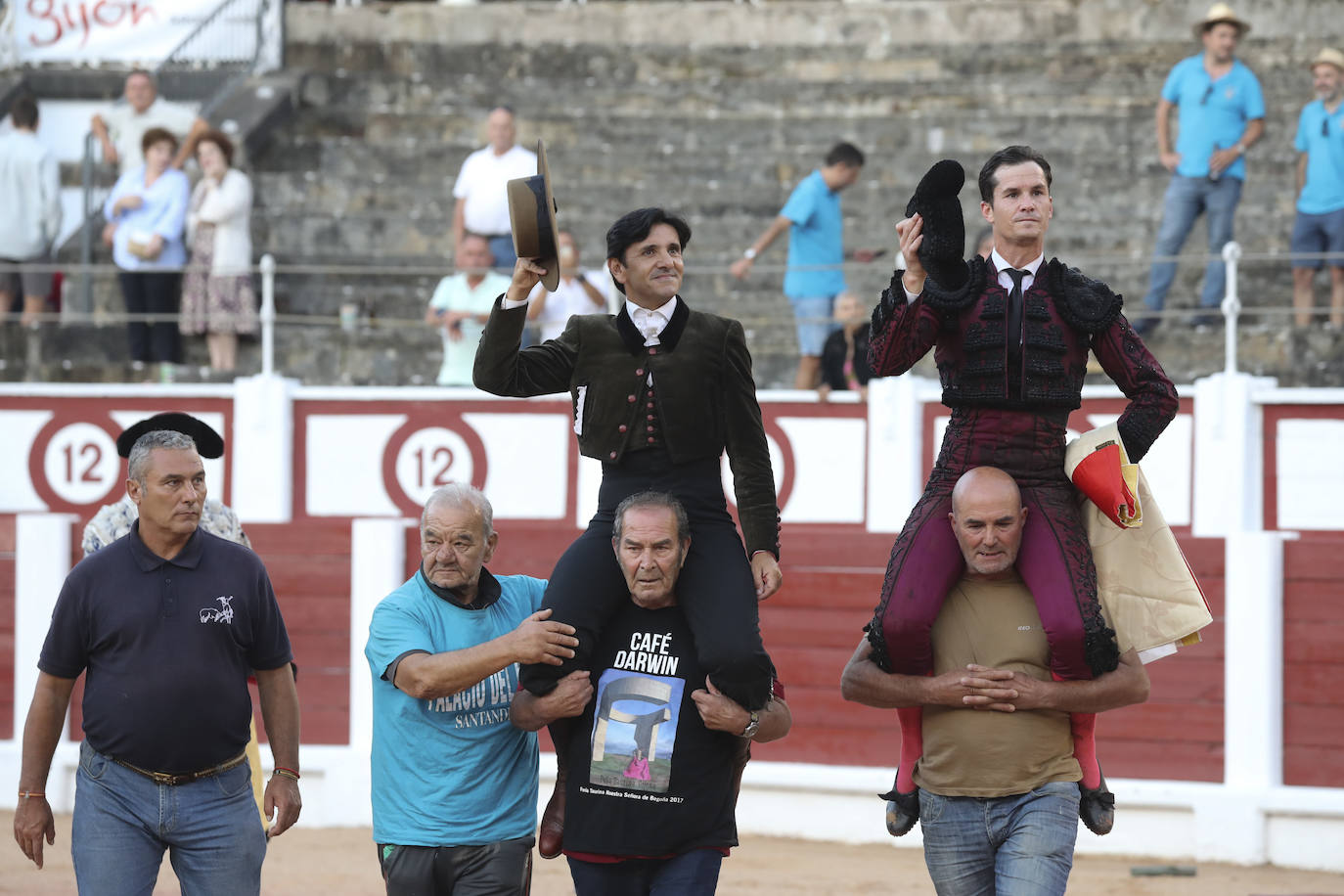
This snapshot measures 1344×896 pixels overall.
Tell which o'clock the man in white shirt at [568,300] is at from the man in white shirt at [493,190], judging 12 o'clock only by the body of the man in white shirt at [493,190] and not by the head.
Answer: the man in white shirt at [568,300] is roughly at 11 o'clock from the man in white shirt at [493,190].

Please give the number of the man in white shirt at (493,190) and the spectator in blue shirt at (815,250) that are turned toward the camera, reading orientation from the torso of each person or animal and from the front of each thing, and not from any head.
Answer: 1

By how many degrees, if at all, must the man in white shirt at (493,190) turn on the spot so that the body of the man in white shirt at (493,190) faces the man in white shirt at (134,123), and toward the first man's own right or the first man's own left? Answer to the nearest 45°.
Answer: approximately 135° to the first man's own right

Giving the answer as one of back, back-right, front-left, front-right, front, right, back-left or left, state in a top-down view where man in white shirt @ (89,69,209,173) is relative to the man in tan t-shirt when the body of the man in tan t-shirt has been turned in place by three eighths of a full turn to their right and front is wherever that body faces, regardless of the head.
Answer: front

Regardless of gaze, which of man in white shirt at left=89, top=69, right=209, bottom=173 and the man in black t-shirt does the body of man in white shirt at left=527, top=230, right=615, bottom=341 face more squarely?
the man in black t-shirt
